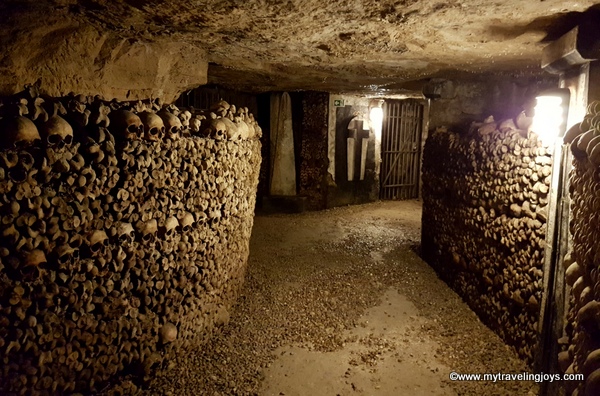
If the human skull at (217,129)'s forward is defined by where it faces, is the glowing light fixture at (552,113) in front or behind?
in front

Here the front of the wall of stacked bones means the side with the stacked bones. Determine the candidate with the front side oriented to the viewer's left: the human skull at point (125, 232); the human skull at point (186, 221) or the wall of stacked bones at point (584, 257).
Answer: the wall of stacked bones

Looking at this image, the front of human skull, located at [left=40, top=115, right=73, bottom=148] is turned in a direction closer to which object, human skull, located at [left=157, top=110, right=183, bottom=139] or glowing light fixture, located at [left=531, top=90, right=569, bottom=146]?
the glowing light fixture

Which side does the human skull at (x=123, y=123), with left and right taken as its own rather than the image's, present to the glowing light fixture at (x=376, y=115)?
left

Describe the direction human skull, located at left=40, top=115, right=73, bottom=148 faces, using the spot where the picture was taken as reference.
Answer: facing the viewer and to the right of the viewer

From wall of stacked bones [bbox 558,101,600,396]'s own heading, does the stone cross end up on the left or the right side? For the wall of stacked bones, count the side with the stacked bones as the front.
on its right

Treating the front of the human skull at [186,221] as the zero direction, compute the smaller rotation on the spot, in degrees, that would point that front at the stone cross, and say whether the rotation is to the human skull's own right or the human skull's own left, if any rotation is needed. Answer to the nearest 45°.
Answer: approximately 90° to the human skull's own left

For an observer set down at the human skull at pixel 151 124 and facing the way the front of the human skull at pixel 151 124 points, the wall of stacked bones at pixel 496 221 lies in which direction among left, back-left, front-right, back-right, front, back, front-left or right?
front-left

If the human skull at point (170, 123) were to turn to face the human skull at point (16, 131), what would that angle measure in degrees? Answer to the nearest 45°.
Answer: approximately 90° to its right

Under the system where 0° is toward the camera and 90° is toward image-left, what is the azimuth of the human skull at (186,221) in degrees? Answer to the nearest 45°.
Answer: approximately 315°

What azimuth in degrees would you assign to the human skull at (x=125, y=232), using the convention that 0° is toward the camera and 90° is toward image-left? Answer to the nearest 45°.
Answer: approximately 315°

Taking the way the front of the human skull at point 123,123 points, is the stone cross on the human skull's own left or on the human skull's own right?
on the human skull's own left

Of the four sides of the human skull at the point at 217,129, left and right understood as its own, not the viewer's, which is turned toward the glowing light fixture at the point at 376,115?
left
